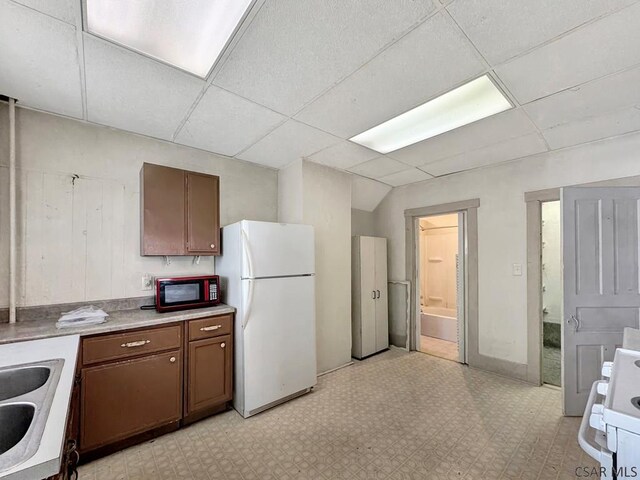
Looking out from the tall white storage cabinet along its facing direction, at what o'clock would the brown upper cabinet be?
The brown upper cabinet is roughly at 3 o'clock from the tall white storage cabinet.

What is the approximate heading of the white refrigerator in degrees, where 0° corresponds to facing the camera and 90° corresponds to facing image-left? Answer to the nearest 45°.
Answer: approximately 315°

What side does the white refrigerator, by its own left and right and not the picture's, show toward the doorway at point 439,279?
left

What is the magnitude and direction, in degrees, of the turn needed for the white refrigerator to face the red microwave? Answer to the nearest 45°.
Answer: approximately 135° to its right

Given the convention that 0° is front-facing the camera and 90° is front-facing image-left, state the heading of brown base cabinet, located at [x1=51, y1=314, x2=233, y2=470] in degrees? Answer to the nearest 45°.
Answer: approximately 315°

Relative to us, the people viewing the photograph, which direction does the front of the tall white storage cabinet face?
facing the viewer and to the right of the viewer

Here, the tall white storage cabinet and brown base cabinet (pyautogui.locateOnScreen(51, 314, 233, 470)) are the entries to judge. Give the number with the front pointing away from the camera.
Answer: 0

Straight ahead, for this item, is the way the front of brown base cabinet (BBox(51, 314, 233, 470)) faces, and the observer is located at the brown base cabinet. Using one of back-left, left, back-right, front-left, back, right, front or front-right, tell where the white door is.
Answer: front-left

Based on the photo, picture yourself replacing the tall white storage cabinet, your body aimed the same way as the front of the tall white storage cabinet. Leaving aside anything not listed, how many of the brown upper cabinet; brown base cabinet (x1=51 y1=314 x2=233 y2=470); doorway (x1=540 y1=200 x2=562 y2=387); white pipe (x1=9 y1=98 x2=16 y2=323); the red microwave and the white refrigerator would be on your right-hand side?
5

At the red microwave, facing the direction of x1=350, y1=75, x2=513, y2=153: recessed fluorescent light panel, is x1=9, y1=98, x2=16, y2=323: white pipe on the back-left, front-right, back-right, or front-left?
back-right

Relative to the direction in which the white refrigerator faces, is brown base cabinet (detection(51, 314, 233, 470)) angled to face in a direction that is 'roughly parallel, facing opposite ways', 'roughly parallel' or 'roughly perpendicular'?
roughly parallel

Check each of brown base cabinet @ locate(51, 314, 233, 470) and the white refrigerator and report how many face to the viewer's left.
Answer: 0

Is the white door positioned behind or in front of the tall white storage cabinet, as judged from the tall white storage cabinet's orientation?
in front

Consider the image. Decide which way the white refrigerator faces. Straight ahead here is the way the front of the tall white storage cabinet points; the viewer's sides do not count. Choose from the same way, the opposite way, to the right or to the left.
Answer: the same way
